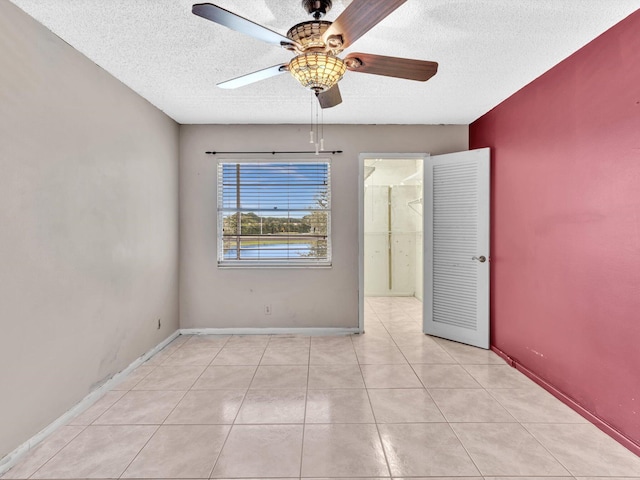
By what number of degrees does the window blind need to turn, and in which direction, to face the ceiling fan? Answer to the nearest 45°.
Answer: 0° — it already faces it

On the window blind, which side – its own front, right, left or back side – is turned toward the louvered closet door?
left

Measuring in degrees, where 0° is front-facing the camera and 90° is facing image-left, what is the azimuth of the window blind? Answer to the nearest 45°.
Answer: approximately 0°

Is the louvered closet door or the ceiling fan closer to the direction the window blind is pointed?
the ceiling fan
